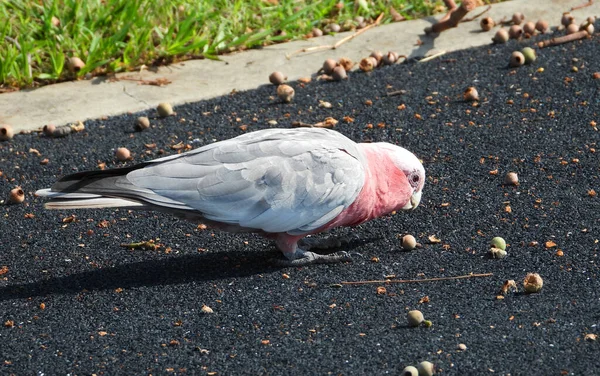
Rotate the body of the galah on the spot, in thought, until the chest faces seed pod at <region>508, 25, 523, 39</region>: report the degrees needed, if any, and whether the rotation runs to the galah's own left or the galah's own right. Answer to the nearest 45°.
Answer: approximately 45° to the galah's own left

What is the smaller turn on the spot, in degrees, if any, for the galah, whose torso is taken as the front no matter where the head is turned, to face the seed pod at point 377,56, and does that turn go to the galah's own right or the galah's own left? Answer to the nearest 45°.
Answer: approximately 45° to the galah's own left

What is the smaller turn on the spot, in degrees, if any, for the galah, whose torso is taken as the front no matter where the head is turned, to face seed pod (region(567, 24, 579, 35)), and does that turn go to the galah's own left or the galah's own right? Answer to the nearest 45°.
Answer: approximately 45° to the galah's own left

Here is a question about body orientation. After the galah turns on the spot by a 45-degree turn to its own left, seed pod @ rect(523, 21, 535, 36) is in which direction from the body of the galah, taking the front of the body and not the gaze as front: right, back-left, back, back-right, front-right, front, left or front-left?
front

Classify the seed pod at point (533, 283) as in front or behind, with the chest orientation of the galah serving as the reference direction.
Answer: in front

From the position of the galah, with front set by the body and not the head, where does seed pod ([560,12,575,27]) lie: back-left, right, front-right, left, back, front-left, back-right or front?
front-left

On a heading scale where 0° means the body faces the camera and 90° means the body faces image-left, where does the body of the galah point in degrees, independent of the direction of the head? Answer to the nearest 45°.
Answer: approximately 270°

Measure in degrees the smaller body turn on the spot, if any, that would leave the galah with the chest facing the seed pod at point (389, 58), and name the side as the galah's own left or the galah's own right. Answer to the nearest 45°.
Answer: approximately 45° to the galah's own left

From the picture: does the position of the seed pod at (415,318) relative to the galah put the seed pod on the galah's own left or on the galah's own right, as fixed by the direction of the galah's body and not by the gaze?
on the galah's own right

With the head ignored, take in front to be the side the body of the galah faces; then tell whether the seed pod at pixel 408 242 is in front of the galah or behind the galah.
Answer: in front

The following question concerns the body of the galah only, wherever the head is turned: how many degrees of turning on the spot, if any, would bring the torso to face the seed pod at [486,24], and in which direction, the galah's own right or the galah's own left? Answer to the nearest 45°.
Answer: approximately 45° to the galah's own left

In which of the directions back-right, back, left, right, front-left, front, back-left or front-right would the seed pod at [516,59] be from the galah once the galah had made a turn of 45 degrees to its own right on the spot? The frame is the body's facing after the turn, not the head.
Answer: left

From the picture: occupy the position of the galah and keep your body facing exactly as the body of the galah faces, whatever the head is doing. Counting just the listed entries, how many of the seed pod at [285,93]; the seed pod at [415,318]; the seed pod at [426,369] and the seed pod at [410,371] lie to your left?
1

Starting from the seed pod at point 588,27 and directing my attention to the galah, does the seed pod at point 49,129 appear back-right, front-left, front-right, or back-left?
front-right

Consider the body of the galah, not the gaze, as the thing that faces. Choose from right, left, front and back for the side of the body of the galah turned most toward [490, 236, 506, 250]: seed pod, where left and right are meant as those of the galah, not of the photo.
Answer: front

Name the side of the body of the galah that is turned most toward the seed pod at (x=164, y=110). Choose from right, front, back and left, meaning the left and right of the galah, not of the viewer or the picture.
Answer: left

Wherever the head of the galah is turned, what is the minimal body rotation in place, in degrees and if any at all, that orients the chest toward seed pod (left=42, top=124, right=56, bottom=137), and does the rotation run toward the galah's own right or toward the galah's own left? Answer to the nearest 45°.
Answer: approximately 135° to the galah's own left

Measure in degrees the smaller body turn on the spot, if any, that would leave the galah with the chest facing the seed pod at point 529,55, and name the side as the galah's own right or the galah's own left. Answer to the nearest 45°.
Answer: approximately 45° to the galah's own left

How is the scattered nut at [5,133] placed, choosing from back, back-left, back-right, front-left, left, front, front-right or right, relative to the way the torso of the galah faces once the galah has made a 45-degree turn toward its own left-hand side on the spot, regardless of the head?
left

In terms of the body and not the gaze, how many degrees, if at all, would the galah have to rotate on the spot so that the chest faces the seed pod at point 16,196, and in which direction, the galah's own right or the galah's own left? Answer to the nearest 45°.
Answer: approximately 135° to the galah's own left

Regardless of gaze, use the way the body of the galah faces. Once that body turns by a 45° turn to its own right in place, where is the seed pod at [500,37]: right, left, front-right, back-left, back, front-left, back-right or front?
left
